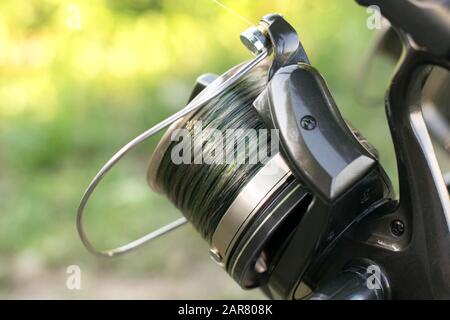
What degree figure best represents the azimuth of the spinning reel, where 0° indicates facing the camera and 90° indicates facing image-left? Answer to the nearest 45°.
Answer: approximately 90°
